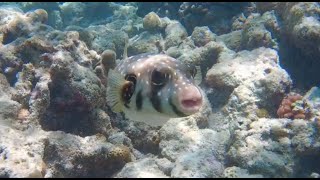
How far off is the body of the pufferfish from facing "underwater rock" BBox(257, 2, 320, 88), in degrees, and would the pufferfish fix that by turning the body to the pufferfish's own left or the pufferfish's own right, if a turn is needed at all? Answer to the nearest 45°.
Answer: approximately 90° to the pufferfish's own left

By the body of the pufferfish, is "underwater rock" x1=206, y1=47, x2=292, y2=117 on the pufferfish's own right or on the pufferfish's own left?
on the pufferfish's own left

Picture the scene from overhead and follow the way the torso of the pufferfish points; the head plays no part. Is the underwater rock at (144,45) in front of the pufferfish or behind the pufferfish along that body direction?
behind

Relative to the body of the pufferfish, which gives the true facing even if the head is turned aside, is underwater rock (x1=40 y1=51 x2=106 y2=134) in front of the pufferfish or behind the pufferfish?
behind

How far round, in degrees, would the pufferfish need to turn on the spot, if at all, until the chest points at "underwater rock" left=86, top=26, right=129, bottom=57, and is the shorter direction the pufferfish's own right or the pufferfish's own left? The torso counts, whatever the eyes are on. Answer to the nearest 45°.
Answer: approximately 135° to the pufferfish's own left

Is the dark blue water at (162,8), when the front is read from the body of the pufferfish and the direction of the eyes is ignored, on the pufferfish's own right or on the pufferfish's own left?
on the pufferfish's own left

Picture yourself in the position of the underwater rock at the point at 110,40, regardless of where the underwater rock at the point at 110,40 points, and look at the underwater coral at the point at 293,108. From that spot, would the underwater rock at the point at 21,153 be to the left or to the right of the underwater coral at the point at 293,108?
right

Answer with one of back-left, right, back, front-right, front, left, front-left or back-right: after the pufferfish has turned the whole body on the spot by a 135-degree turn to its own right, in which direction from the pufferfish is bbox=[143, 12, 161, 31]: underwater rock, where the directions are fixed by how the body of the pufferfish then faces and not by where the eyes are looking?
right

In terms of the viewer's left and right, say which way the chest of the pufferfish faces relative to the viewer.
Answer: facing the viewer and to the right of the viewer

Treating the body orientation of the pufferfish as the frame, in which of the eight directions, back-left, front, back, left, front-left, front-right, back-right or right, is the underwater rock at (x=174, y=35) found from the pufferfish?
back-left

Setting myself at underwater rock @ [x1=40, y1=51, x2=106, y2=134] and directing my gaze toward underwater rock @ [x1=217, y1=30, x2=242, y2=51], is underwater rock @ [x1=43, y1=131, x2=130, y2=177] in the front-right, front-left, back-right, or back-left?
back-right
